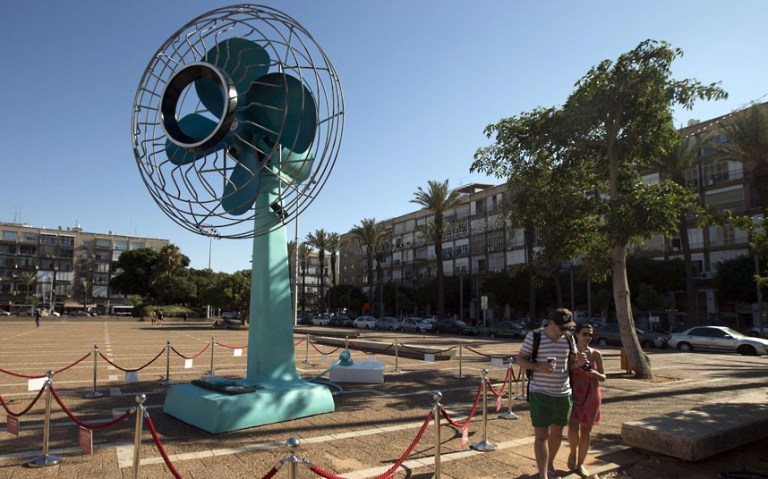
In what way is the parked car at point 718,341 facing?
to the viewer's right

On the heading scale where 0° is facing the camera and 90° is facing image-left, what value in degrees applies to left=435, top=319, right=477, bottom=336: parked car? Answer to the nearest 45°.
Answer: approximately 315°

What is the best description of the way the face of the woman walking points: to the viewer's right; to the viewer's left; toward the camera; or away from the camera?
toward the camera

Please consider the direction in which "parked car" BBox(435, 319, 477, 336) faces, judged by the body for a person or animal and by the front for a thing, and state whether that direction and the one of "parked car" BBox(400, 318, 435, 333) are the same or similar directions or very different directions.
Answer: same or similar directions

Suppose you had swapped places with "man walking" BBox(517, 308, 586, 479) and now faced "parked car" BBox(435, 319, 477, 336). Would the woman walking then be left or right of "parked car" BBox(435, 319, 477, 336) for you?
right

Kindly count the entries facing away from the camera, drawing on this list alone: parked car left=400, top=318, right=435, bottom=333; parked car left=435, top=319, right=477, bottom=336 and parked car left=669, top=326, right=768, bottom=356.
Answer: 0

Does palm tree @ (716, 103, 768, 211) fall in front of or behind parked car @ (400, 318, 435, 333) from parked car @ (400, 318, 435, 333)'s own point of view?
in front

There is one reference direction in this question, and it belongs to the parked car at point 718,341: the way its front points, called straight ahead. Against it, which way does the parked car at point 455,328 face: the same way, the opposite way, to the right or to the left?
the same way
